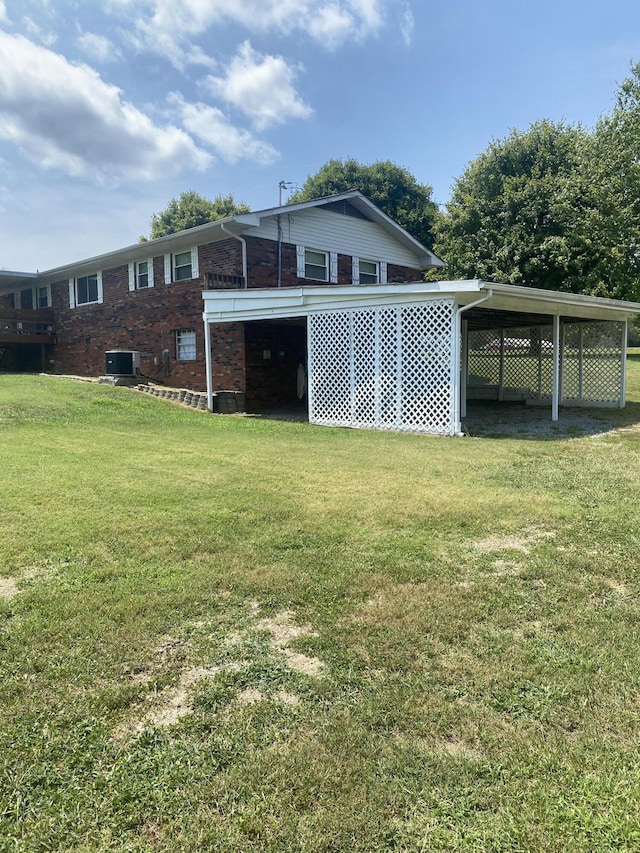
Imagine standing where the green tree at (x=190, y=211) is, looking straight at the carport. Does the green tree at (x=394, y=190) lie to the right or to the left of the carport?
left

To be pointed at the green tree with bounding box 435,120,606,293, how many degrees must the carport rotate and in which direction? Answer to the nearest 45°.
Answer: approximately 135° to its left

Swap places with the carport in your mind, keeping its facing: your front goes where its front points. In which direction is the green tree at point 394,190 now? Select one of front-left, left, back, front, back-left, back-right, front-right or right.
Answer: back-left

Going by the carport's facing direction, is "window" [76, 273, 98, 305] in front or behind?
behind
